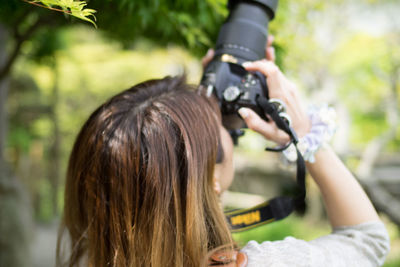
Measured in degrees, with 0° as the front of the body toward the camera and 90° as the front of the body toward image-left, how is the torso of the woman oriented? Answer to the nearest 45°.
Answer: approximately 225°

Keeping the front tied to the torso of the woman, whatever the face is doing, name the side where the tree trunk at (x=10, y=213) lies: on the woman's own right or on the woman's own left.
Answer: on the woman's own left

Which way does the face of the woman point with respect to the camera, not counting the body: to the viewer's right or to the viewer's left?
to the viewer's right
